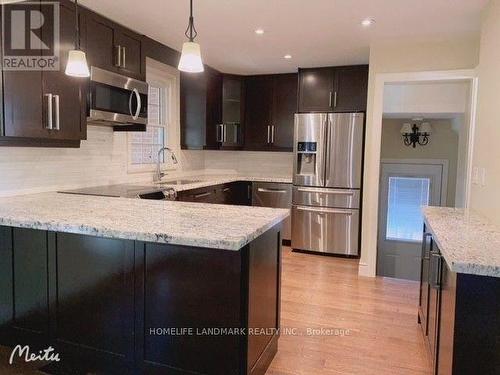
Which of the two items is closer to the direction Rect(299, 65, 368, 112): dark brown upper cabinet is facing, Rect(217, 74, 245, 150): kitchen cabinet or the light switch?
the light switch

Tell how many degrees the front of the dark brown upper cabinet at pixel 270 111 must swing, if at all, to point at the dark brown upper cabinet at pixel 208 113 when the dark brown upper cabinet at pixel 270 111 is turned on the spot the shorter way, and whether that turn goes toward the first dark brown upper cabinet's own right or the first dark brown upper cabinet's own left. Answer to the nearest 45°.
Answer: approximately 45° to the first dark brown upper cabinet's own right

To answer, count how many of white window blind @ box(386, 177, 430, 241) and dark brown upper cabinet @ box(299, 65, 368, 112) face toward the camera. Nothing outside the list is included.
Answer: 2

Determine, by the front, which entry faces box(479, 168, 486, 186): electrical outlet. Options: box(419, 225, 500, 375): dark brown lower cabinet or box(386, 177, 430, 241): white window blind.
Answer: the white window blind

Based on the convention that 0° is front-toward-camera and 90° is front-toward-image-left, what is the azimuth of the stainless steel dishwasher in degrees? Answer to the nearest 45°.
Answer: approximately 0°

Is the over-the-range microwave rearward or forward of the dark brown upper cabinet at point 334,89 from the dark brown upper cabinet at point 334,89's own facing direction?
forward

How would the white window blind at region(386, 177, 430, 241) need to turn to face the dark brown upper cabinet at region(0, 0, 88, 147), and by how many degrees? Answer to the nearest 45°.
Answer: approximately 45° to its right

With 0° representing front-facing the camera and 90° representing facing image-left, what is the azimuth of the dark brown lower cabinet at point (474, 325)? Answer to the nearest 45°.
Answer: approximately 90°
